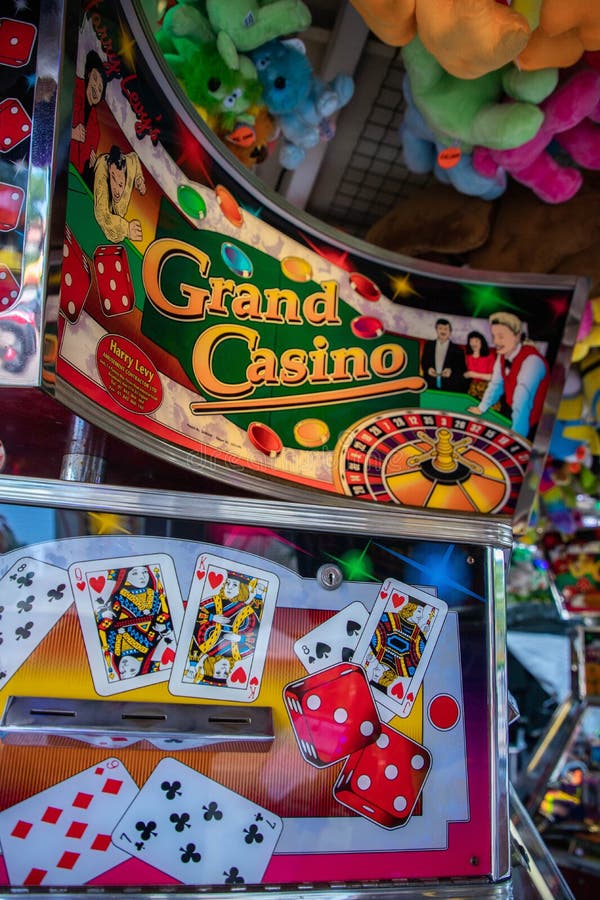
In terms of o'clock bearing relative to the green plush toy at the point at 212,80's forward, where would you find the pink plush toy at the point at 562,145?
The pink plush toy is roughly at 9 o'clock from the green plush toy.

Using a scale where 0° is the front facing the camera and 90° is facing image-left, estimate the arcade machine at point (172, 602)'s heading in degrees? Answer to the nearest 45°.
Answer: approximately 0°

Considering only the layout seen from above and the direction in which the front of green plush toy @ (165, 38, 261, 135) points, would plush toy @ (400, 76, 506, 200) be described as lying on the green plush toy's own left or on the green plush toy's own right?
on the green plush toy's own left

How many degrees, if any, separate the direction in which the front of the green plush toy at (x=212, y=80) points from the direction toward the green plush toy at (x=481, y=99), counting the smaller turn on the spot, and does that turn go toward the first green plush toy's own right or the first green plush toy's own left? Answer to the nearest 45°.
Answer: approximately 90° to the first green plush toy's own left

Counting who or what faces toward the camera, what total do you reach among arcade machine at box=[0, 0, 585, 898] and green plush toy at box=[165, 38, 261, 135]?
2

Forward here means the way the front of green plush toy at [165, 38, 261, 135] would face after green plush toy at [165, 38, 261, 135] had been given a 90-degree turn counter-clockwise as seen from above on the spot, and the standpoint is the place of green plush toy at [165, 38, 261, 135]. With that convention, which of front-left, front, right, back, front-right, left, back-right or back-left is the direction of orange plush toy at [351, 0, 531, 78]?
front-right
